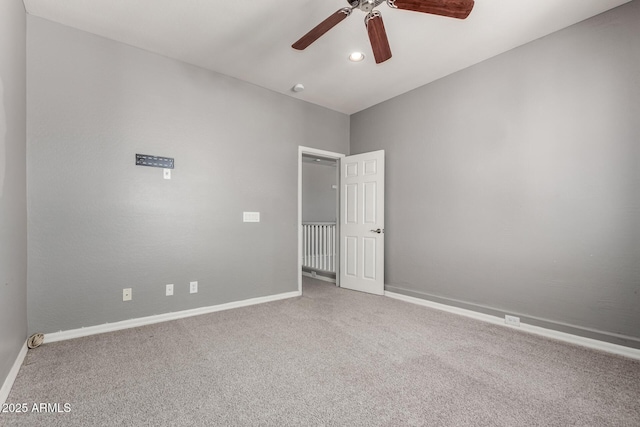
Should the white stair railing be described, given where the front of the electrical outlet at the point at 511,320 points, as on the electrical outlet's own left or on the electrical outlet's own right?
on the electrical outlet's own right

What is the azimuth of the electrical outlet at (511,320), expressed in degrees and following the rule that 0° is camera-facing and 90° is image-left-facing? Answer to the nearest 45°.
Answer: approximately 45°
